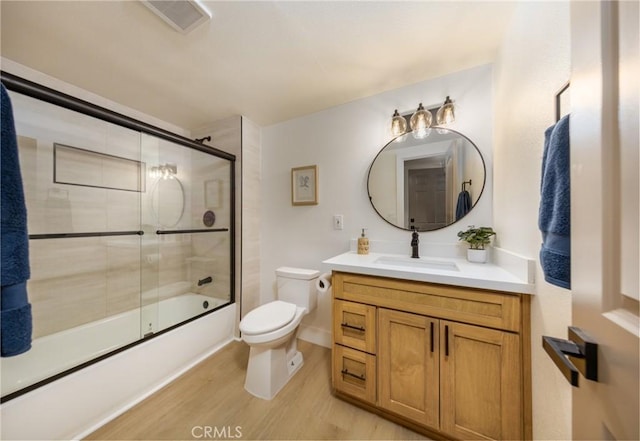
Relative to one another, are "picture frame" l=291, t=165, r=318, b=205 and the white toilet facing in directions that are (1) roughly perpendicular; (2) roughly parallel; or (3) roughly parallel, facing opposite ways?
roughly parallel

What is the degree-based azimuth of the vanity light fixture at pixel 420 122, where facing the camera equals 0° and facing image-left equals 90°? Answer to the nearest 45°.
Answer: approximately 0°

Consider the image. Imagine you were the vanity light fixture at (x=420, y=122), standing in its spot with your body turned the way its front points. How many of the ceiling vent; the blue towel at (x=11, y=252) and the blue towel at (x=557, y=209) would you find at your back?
0

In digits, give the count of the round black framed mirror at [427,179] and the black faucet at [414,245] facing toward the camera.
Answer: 2

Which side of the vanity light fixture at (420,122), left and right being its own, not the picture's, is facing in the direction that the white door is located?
front

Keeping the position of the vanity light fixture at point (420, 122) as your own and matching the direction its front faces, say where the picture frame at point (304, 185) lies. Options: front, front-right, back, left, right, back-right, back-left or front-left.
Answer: right

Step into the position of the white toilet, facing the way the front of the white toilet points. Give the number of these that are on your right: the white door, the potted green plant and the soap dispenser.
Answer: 0

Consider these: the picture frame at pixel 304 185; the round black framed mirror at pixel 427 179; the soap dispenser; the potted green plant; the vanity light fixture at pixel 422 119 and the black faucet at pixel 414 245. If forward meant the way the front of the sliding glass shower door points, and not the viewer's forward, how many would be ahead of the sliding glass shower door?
6

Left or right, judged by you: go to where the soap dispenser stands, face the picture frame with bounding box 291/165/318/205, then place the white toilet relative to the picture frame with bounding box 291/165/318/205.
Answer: left

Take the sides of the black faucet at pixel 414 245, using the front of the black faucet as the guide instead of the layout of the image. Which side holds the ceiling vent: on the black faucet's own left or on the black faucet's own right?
on the black faucet's own right

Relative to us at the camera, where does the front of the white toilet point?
facing the viewer and to the left of the viewer

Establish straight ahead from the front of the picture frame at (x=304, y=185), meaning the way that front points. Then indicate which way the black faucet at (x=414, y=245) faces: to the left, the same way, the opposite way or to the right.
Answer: the same way

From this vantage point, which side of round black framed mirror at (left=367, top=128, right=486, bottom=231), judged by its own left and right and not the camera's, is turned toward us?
front

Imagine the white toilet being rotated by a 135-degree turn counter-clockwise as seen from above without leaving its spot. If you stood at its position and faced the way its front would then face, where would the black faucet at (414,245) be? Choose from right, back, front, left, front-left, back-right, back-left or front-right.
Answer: front

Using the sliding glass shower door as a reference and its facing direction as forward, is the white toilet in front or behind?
in front

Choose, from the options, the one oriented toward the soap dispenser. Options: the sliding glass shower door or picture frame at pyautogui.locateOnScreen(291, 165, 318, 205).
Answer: the sliding glass shower door

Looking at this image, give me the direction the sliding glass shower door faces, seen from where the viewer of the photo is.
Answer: facing the viewer and to the right of the viewer
